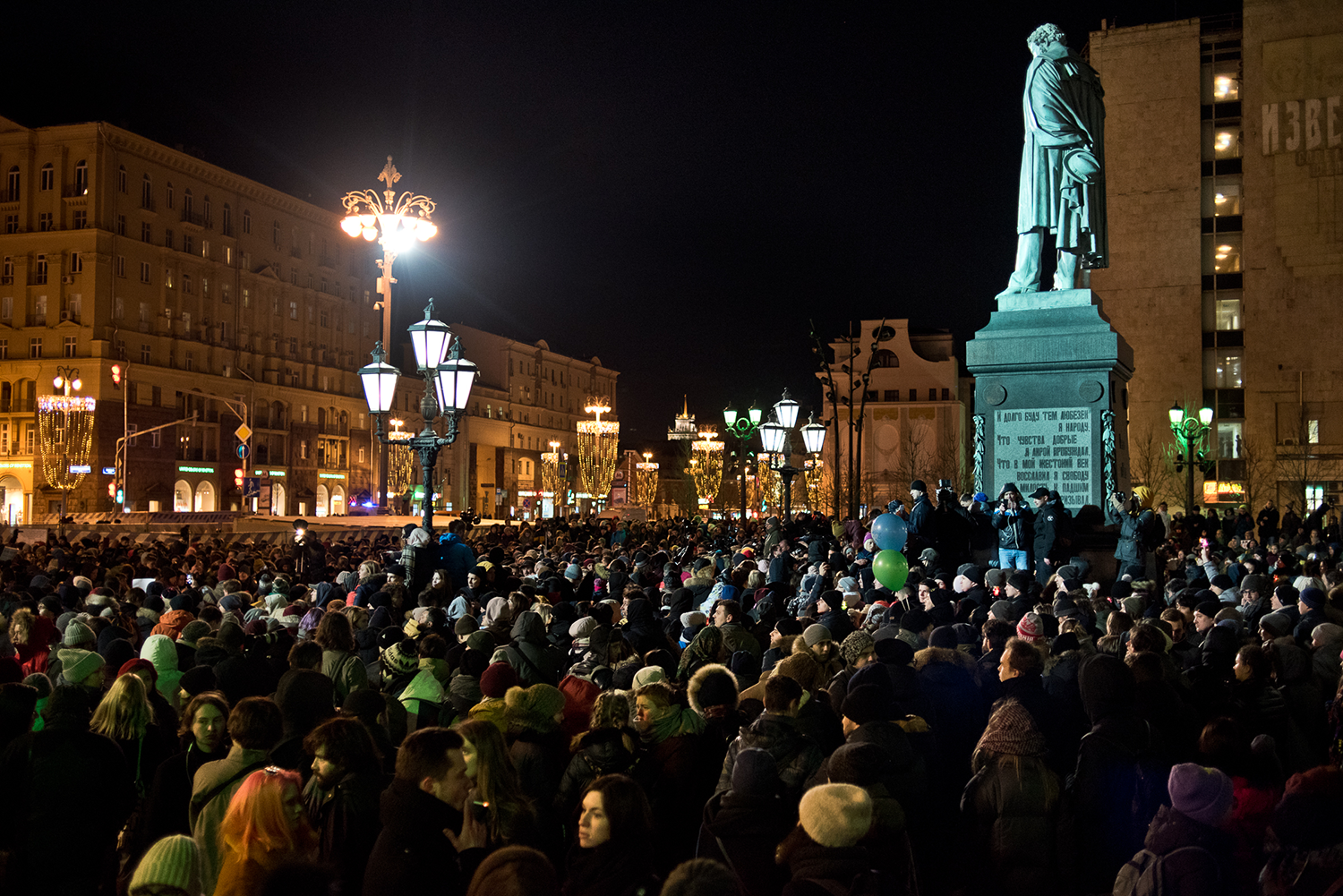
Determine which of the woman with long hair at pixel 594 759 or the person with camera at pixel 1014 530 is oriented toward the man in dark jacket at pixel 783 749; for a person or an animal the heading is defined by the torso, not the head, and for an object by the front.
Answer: the person with camera

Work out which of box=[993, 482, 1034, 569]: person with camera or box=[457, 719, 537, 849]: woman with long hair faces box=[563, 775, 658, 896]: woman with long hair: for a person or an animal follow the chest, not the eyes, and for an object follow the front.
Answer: the person with camera

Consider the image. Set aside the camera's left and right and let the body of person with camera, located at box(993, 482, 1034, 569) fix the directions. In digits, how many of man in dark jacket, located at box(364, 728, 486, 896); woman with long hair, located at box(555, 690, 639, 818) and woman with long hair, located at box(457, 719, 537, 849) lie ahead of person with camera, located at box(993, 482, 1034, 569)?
3

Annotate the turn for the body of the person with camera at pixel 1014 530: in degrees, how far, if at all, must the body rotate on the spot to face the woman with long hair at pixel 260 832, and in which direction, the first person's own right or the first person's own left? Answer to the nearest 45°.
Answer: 0° — they already face them

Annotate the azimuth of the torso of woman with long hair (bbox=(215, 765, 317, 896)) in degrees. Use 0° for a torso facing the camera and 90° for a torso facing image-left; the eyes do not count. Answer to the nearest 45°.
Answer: approximately 270°

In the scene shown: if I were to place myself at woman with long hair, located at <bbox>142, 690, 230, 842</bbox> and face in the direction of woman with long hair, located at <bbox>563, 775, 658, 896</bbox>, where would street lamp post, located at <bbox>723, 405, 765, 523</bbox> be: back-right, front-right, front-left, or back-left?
back-left

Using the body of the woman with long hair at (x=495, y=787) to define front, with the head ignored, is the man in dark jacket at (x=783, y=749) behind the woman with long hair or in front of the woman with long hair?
behind

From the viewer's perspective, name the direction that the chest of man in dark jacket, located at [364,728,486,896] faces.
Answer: to the viewer's right

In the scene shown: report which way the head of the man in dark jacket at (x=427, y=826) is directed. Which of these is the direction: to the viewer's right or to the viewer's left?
to the viewer's right

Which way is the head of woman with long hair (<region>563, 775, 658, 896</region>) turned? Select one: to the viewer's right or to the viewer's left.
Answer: to the viewer's left
